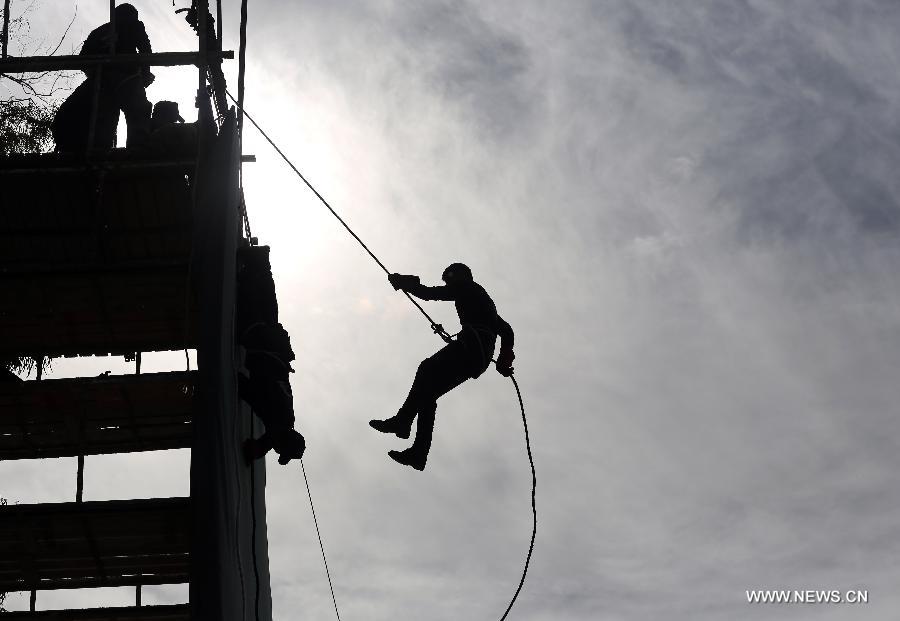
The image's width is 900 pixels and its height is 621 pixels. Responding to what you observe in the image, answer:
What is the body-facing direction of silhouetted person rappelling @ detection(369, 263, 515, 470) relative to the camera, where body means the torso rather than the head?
to the viewer's left

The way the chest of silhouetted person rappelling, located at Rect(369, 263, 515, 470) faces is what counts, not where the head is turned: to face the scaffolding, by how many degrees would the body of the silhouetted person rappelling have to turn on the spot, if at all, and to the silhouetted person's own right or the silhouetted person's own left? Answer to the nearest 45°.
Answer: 0° — they already face it

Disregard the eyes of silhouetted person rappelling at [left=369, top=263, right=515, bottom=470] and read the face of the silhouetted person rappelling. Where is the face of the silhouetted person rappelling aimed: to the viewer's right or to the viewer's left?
to the viewer's left

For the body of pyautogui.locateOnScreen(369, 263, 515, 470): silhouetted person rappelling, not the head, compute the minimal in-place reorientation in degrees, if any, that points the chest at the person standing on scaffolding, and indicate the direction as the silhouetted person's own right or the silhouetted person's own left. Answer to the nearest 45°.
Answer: approximately 45° to the silhouetted person's own left
